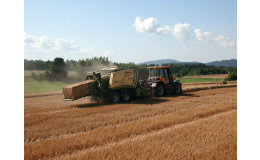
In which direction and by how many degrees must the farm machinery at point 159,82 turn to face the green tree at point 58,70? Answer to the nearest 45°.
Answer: approximately 90° to its left

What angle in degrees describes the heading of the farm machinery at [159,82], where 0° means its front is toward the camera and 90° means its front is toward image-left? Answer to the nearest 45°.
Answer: approximately 225°

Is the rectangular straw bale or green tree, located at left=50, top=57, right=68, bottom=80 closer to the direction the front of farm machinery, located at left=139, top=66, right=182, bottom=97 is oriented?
the green tree

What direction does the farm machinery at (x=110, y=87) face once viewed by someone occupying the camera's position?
facing away from the viewer and to the right of the viewer

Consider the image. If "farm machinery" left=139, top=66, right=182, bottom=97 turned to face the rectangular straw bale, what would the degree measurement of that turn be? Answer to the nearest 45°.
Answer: approximately 180°

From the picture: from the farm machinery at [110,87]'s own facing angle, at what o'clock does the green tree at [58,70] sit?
The green tree is roughly at 10 o'clock from the farm machinery.
